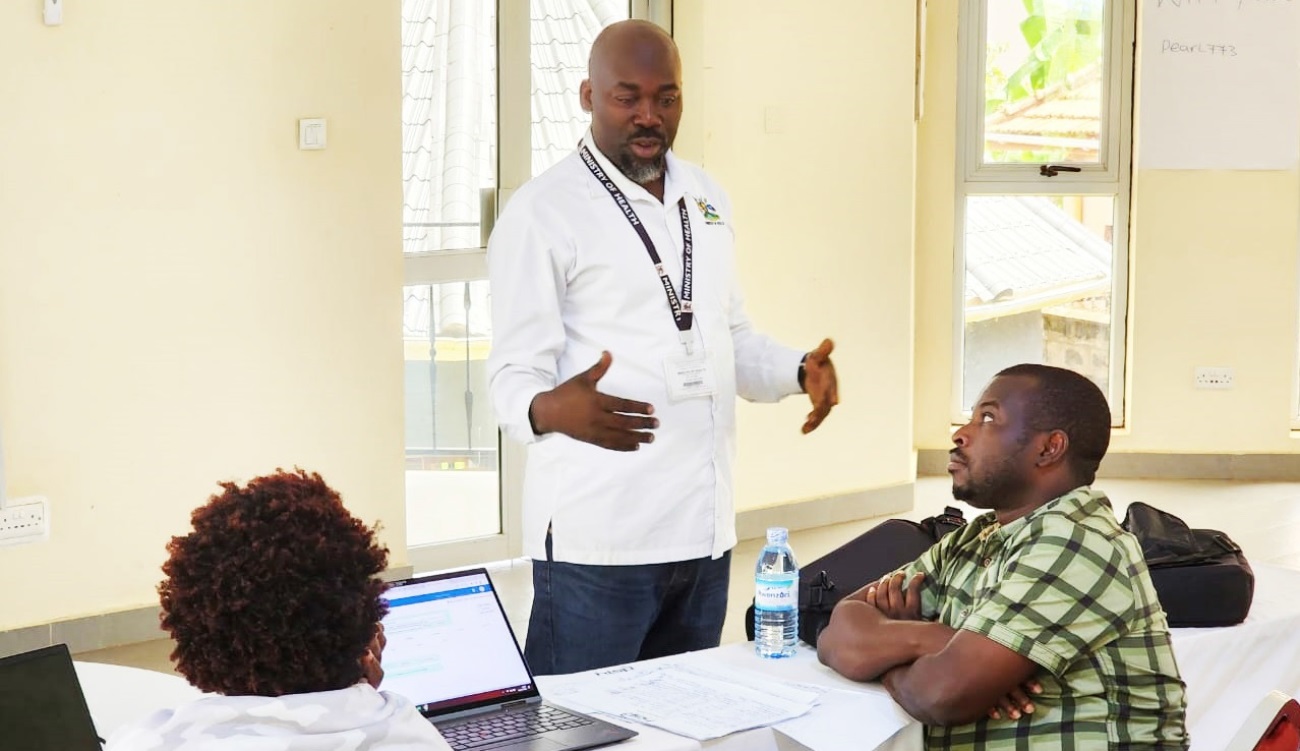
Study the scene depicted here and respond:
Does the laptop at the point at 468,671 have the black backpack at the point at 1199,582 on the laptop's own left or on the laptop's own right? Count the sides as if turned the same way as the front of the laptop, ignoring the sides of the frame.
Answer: on the laptop's own left

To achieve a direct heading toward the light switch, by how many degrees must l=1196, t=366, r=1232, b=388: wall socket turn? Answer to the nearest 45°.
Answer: approximately 45° to its right

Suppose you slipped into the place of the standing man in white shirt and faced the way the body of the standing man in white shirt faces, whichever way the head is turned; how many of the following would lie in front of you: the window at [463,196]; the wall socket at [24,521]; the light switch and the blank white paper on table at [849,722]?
1

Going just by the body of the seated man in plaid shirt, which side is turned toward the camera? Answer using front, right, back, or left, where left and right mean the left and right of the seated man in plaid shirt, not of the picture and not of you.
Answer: left

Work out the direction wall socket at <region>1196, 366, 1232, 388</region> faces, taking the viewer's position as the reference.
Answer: facing the viewer

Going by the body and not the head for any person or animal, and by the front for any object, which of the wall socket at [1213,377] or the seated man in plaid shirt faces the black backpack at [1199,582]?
the wall socket

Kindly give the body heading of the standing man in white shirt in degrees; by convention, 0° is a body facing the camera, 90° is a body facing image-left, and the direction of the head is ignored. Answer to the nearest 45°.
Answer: approximately 315°

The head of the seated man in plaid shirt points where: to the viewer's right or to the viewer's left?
to the viewer's left

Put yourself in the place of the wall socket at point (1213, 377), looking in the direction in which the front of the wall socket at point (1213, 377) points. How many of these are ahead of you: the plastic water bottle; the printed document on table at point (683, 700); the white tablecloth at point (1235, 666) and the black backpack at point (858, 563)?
4

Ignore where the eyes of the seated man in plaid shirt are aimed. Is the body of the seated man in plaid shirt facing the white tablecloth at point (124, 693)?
yes

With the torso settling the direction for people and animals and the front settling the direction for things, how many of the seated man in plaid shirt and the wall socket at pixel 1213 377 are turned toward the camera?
1

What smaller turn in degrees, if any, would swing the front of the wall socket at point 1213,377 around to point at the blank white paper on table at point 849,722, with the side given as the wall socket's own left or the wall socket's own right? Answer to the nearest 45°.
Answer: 0° — it already faces it

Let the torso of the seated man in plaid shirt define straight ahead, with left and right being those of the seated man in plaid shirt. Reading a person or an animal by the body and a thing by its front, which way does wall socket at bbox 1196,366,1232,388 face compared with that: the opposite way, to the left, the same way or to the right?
to the left

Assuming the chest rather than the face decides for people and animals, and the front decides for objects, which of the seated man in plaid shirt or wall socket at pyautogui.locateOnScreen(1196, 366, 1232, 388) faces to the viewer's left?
the seated man in plaid shirt
